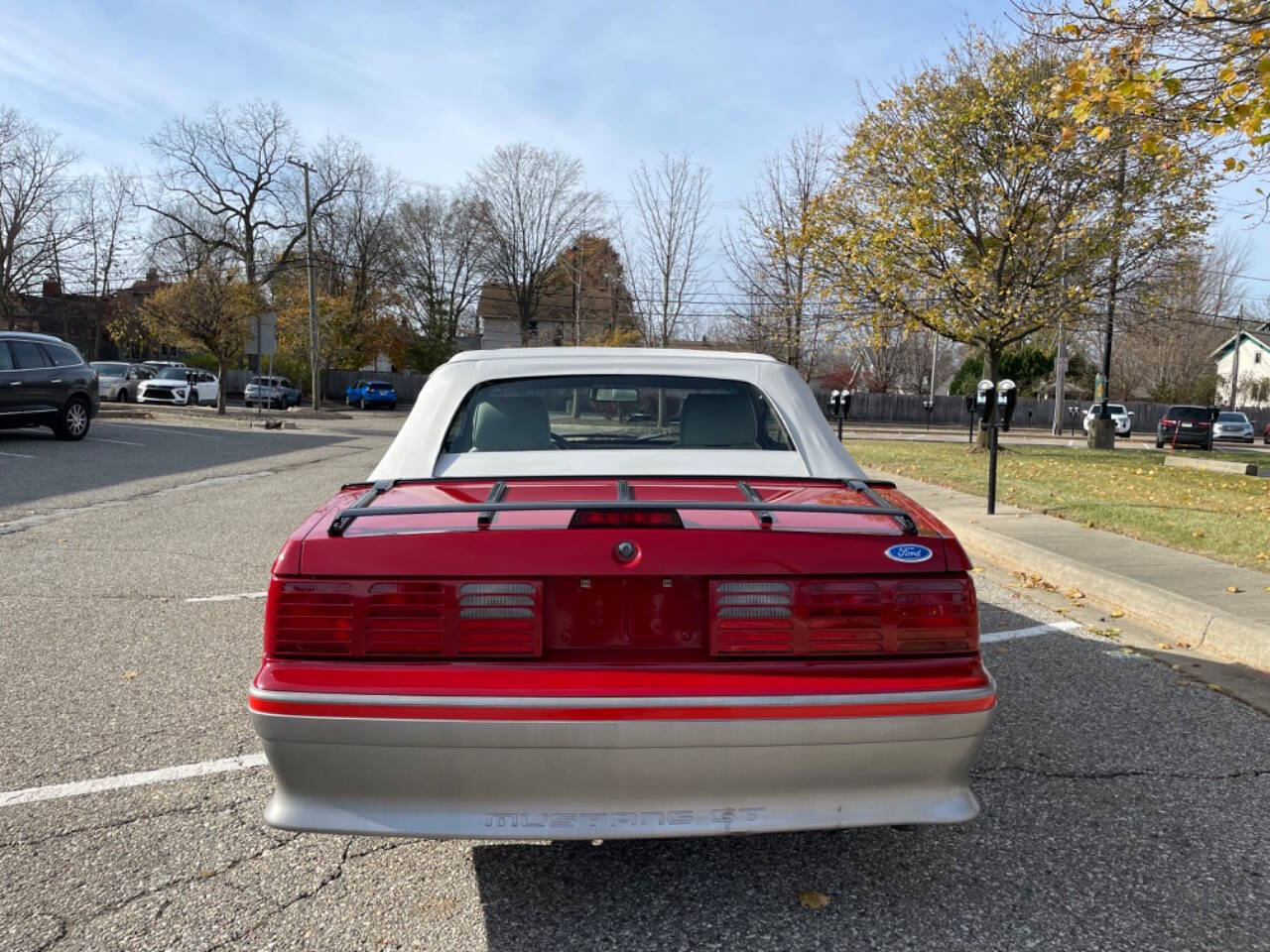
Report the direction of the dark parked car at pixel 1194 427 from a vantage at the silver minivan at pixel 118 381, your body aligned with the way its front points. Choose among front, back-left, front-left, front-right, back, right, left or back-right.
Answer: left

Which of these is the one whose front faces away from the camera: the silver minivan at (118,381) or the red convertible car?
the red convertible car

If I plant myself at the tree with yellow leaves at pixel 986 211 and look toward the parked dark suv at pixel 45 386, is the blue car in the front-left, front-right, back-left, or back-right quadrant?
front-right

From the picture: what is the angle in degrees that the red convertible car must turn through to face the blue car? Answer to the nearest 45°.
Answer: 0° — it already faces it

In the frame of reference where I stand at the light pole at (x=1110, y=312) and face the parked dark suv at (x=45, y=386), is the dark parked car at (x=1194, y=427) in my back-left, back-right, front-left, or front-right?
back-right

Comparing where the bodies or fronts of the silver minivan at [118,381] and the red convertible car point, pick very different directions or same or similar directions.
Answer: very different directions

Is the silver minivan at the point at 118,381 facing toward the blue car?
no

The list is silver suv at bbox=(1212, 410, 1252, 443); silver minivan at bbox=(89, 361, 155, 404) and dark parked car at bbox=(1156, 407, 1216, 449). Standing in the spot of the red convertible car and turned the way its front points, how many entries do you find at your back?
0

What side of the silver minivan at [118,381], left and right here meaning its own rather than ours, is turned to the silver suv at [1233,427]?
left

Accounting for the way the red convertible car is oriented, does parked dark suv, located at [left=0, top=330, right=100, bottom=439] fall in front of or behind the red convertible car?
in front

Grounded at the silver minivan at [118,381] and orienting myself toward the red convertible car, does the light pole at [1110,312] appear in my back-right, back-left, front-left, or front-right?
front-left

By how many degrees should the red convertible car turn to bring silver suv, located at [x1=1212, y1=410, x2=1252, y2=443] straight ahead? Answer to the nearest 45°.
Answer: approximately 45° to its right

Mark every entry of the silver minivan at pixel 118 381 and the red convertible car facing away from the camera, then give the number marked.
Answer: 1

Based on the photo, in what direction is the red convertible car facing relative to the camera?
away from the camera

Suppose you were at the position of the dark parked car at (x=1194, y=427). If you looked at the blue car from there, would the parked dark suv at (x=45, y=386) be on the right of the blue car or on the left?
left

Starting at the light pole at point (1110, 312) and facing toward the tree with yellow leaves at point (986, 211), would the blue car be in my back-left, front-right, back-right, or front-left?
front-right

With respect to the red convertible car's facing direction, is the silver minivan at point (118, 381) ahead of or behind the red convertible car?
ahead
